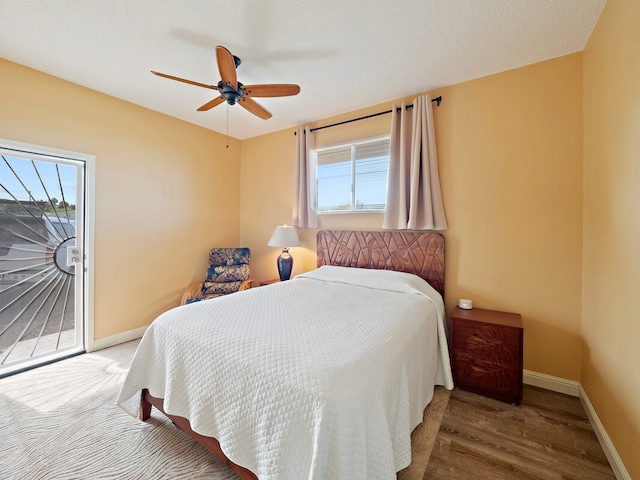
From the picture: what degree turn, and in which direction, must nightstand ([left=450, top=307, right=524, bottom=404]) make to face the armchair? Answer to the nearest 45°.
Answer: approximately 45° to its right

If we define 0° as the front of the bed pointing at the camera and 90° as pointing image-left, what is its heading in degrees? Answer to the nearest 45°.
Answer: approximately 45°

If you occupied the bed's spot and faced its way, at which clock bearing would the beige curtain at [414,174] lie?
The beige curtain is roughly at 6 o'clock from the bed.

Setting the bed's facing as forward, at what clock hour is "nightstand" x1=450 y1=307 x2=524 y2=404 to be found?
The nightstand is roughly at 7 o'clock from the bed.

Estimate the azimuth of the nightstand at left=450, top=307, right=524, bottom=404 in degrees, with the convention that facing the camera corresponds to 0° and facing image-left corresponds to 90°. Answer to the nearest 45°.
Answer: approximately 45°

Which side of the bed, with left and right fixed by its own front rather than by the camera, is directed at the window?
back
